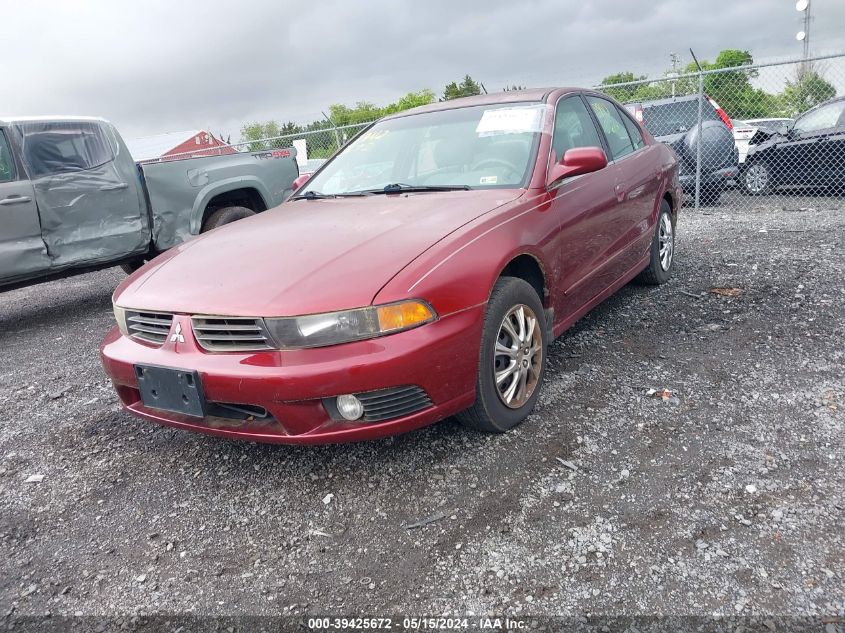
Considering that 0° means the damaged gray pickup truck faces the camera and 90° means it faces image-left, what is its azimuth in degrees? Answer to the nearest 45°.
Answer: approximately 45°

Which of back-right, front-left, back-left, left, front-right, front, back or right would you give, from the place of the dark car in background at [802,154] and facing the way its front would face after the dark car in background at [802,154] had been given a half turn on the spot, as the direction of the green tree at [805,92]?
left

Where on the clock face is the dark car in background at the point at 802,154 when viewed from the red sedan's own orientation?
The dark car in background is roughly at 6 o'clock from the red sedan.

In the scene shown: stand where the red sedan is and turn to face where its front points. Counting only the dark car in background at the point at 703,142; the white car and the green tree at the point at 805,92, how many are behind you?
3

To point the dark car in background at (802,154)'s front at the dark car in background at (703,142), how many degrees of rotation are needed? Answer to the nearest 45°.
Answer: approximately 45° to its left

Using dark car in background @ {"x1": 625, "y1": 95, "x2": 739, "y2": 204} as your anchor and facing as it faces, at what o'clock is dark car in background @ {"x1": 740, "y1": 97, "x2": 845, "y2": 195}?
dark car in background @ {"x1": 740, "y1": 97, "x2": 845, "y2": 195} is roughly at 4 o'clock from dark car in background @ {"x1": 625, "y1": 95, "x2": 739, "y2": 204}.

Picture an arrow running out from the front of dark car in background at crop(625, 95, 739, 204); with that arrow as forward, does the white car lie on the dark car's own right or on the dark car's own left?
on the dark car's own right

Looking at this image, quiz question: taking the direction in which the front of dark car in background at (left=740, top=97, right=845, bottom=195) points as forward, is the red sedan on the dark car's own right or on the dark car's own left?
on the dark car's own left

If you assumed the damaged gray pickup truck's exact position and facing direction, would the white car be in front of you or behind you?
behind

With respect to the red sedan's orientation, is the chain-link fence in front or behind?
behind

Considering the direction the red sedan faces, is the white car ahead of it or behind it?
behind

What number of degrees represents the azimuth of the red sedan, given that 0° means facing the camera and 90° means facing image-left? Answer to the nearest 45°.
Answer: approximately 45°

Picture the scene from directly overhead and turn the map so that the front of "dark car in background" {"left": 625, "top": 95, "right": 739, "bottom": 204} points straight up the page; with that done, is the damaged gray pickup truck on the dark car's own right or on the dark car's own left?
on the dark car's own left

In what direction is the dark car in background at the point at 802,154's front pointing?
to the viewer's left
